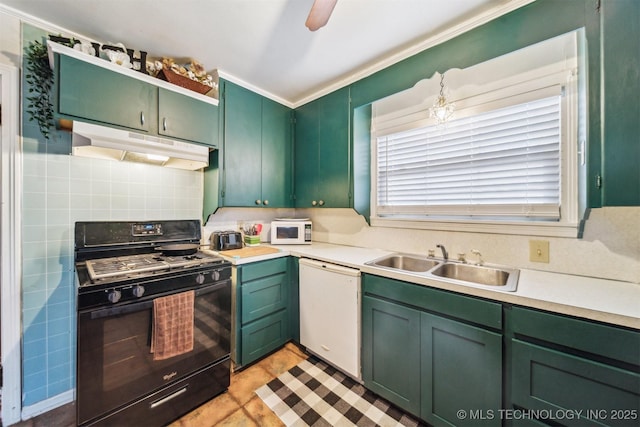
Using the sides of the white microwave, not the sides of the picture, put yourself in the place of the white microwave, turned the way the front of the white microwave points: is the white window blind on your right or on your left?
on your left

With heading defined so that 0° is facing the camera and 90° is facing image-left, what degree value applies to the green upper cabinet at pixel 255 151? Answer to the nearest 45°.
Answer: approximately 315°

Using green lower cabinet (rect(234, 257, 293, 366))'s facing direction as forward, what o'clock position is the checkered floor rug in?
The checkered floor rug is roughly at 12 o'clock from the green lower cabinet.

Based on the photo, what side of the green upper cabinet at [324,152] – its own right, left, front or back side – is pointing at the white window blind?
left

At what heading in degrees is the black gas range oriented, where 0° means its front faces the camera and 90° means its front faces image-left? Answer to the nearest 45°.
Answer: approximately 315°
